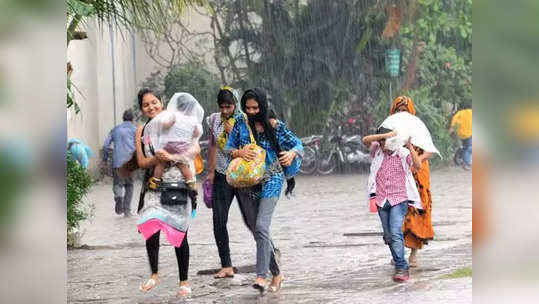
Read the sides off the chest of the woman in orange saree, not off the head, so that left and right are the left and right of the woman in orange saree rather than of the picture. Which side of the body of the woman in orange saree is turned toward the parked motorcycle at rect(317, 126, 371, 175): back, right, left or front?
back

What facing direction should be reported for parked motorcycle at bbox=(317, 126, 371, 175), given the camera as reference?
facing the viewer and to the left of the viewer

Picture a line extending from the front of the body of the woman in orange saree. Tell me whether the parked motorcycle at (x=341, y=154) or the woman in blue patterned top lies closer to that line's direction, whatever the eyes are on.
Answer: the woman in blue patterned top

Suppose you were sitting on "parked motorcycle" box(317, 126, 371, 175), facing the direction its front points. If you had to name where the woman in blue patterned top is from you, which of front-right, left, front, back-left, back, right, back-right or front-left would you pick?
front-left

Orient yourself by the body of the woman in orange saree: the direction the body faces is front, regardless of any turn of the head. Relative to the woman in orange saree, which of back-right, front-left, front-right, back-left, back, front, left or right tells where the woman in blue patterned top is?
front-right

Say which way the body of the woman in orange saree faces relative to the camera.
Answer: toward the camera

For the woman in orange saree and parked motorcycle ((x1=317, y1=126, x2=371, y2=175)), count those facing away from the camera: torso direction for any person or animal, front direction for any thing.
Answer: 0
